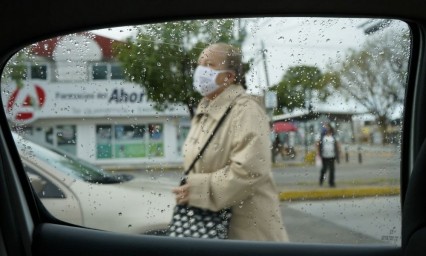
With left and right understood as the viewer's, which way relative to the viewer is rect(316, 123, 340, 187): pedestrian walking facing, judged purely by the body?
facing the viewer

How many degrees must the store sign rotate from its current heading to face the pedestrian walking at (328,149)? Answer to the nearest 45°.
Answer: approximately 90° to its left

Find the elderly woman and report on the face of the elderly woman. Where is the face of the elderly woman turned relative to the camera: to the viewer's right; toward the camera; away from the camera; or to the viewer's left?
to the viewer's left

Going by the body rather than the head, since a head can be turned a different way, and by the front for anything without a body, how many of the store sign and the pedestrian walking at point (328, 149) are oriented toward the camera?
2

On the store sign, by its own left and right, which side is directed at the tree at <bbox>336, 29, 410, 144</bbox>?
left

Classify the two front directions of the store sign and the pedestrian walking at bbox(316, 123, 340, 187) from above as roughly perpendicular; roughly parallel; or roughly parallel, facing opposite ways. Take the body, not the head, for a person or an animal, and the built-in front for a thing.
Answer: roughly parallel

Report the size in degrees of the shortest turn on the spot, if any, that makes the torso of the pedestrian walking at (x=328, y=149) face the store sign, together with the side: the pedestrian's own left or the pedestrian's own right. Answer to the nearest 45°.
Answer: approximately 90° to the pedestrian's own right

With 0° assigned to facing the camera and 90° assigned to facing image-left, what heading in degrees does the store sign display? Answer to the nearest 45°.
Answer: approximately 0°

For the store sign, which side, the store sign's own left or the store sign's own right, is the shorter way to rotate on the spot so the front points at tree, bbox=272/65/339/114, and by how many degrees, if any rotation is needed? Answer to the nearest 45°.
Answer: approximately 90° to the store sign's own left
